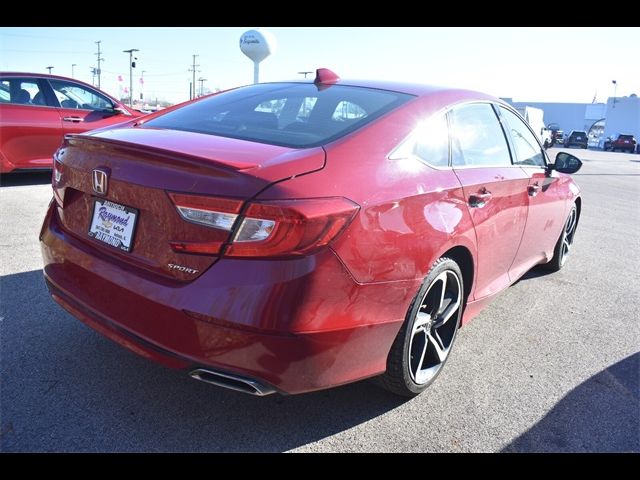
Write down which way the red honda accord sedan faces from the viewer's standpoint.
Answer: facing away from the viewer and to the right of the viewer

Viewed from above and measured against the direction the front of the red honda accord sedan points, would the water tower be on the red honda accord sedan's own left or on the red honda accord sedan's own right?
on the red honda accord sedan's own left

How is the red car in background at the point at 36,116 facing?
to the viewer's right

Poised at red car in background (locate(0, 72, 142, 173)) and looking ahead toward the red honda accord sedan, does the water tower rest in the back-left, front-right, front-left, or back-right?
back-left

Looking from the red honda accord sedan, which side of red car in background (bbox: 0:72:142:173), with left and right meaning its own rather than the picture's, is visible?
right
